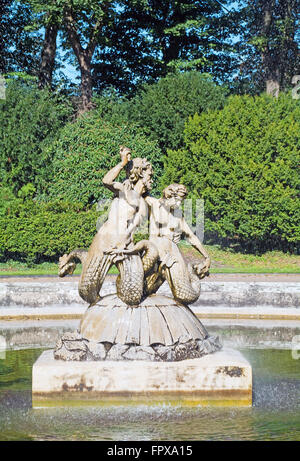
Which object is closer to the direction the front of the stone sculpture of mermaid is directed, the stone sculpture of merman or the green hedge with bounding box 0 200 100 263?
the stone sculpture of merman

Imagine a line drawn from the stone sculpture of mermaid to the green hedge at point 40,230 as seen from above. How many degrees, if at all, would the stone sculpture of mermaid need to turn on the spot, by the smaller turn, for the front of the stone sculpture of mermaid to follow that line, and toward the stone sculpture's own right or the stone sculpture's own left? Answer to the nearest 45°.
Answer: approximately 180°

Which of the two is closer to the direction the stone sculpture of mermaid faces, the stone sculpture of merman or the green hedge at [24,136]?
the stone sculpture of merman

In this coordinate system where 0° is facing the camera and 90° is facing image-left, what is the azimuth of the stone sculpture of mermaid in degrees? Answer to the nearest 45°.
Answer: approximately 0°

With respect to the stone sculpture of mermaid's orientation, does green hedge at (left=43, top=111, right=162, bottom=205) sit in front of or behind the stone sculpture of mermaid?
behind

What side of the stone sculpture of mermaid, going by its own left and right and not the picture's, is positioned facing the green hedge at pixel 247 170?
back

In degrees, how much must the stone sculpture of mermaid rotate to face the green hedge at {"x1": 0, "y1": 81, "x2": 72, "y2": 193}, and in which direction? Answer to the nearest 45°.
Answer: approximately 180°

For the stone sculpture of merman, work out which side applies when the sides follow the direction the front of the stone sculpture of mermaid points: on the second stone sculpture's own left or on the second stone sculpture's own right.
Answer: on the second stone sculpture's own right
